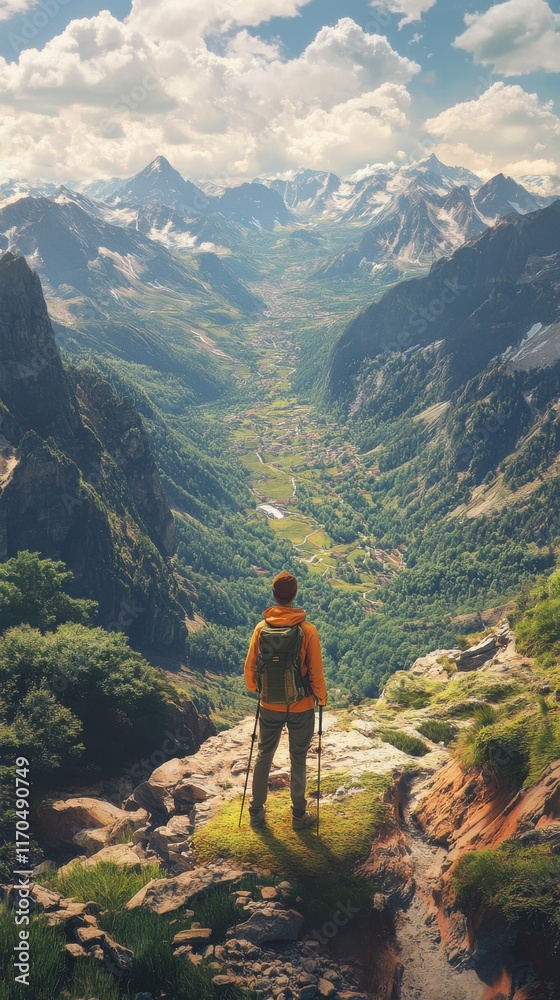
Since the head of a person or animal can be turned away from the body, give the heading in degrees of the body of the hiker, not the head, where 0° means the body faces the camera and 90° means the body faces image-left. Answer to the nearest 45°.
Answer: approximately 180°

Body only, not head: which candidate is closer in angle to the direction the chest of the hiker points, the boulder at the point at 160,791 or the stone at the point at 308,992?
the boulder

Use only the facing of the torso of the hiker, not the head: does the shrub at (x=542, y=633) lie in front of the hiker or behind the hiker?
in front

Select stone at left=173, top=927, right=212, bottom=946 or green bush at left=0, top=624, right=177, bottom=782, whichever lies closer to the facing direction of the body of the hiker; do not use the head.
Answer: the green bush

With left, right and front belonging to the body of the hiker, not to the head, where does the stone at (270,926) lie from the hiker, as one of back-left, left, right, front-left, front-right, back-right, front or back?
back

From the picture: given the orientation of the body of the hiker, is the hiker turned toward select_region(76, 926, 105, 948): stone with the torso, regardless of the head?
no

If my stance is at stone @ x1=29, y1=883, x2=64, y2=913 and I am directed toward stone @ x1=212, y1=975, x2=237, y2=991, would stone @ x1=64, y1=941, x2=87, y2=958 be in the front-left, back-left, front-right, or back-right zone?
front-right

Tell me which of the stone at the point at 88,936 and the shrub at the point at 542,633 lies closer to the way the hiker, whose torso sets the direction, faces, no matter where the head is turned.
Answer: the shrub

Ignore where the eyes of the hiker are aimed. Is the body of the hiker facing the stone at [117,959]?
no

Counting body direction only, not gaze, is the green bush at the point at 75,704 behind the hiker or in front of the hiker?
in front
